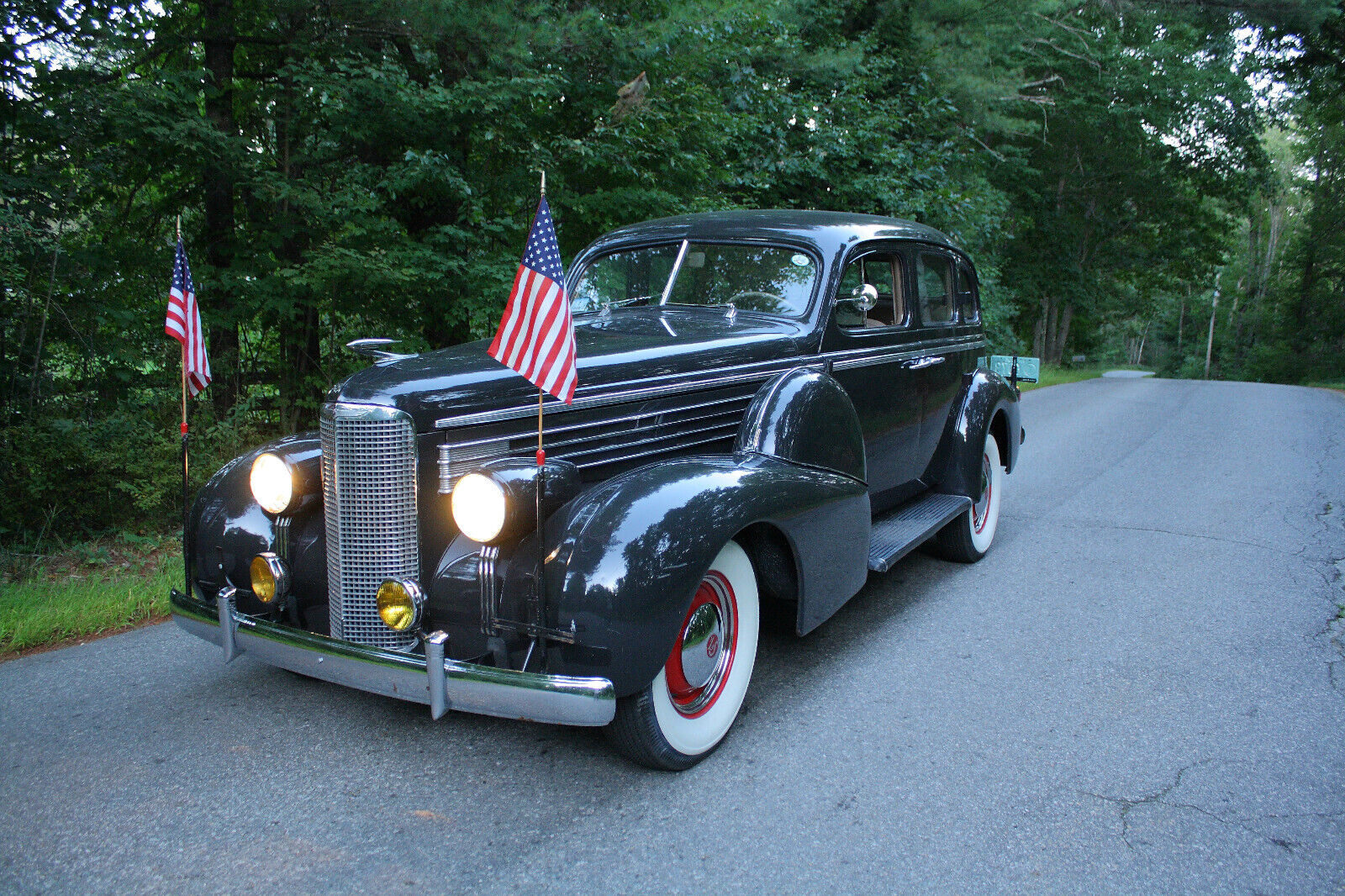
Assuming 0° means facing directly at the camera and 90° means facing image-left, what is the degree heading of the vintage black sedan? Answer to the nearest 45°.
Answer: approximately 45°
